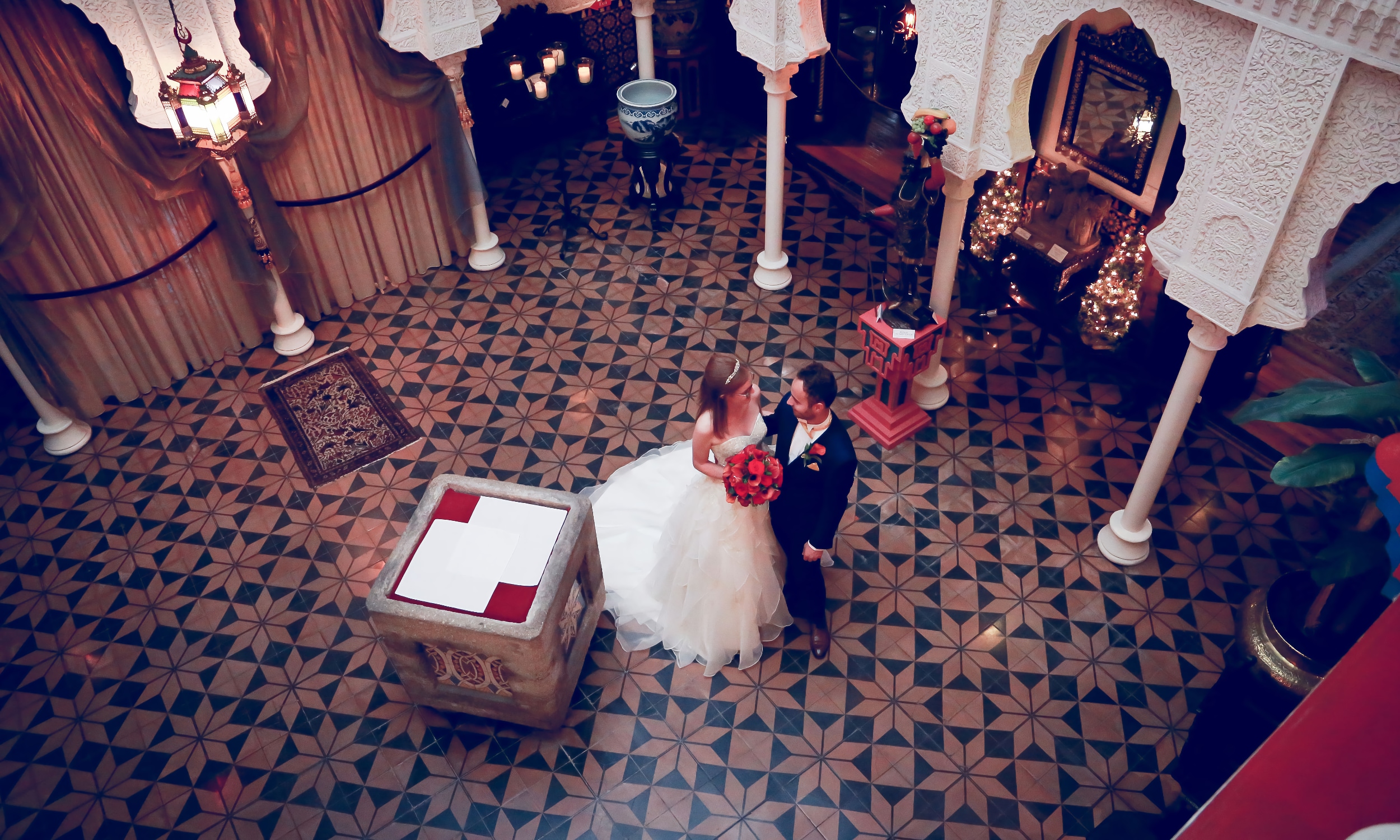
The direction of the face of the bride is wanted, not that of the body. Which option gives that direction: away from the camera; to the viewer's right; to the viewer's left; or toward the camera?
to the viewer's right

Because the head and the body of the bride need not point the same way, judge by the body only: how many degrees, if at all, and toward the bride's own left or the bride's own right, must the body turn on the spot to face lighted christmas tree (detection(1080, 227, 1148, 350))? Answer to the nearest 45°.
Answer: approximately 90° to the bride's own left

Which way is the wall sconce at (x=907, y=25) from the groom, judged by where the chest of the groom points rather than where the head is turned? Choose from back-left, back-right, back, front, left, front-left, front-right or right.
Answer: back-right

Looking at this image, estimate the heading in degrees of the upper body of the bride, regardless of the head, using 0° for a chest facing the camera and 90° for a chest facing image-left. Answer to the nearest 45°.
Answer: approximately 315°

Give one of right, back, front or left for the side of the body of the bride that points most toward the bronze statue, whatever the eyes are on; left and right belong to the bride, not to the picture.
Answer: left

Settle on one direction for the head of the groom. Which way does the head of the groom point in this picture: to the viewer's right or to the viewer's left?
to the viewer's left

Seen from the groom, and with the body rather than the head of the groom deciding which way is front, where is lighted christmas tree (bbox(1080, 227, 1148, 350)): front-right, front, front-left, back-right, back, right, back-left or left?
back

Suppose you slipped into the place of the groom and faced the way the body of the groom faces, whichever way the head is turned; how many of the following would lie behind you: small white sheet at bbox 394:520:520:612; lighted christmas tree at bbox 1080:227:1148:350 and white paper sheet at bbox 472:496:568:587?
1

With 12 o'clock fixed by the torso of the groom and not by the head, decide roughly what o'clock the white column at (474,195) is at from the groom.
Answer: The white column is roughly at 3 o'clock from the groom.

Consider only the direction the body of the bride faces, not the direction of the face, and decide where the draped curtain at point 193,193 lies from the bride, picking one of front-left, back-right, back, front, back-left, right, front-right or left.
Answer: back
